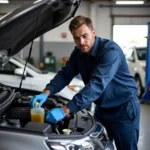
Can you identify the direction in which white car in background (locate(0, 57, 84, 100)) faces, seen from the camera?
facing the viewer and to the right of the viewer

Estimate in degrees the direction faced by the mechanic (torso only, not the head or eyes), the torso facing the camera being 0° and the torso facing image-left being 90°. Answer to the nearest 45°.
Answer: approximately 45°

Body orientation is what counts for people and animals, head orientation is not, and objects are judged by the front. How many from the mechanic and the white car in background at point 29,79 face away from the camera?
0

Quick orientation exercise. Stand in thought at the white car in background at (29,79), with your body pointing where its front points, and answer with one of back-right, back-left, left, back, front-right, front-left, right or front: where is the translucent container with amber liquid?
front-right

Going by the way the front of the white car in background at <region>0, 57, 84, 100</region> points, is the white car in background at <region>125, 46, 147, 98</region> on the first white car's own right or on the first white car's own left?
on the first white car's own left

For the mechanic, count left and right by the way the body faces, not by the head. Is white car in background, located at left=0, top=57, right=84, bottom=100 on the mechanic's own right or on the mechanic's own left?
on the mechanic's own right

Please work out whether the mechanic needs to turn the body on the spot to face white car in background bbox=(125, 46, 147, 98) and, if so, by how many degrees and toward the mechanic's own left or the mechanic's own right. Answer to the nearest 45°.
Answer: approximately 135° to the mechanic's own right

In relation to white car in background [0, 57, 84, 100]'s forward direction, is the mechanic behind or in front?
in front

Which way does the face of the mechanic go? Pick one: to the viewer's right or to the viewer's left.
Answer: to the viewer's left
